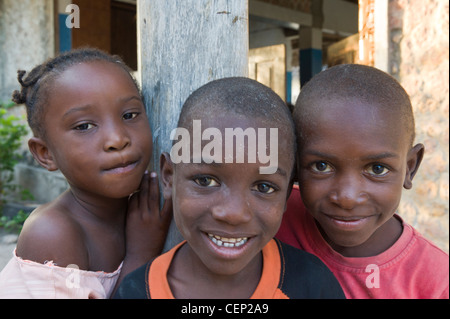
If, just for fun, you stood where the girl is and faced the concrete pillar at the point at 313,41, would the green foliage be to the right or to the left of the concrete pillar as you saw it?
left

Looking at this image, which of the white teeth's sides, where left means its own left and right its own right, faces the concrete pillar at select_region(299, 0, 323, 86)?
back

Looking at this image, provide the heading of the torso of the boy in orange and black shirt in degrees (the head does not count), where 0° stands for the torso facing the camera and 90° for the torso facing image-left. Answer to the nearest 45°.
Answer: approximately 0°

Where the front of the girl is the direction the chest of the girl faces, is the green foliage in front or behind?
behind

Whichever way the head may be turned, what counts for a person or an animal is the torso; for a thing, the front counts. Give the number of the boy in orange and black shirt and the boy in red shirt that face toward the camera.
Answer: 2

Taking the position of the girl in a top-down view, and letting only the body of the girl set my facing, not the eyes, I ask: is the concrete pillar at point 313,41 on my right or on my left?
on my left

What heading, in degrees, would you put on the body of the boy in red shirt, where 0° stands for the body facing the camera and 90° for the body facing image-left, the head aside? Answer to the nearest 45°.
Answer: approximately 0°

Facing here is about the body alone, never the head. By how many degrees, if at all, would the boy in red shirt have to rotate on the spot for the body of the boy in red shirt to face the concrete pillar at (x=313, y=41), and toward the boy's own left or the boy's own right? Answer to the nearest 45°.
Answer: approximately 180°
